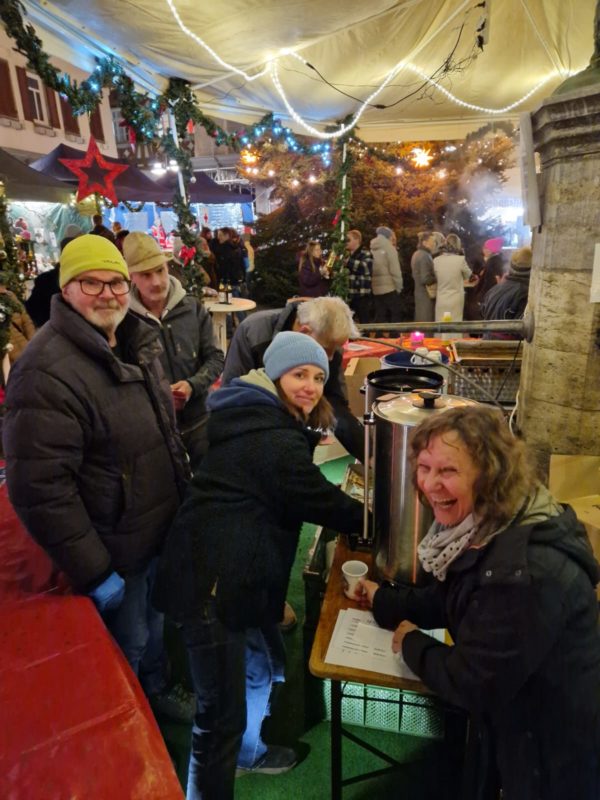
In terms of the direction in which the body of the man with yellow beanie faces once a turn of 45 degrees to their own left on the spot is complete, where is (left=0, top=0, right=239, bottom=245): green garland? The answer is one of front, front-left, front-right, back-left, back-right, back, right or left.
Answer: left

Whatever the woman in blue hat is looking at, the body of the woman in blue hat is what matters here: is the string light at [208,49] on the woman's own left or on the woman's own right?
on the woman's own left

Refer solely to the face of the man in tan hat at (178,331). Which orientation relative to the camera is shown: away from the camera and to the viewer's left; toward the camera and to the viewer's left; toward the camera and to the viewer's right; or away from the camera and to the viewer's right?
toward the camera and to the viewer's right

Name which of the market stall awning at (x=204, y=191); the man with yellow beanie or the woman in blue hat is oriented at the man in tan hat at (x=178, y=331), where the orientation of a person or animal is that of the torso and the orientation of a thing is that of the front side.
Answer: the market stall awning

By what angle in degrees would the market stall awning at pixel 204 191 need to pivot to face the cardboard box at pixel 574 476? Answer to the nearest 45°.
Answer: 0° — it already faces it

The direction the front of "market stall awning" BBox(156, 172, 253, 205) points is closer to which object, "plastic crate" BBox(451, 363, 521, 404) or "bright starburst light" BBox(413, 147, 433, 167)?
the plastic crate

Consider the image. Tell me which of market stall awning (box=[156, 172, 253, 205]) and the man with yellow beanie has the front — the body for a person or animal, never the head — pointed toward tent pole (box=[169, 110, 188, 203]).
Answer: the market stall awning

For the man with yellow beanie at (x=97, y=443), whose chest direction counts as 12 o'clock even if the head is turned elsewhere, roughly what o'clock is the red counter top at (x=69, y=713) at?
The red counter top is roughly at 2 o'clock from the man with yellow beanie.

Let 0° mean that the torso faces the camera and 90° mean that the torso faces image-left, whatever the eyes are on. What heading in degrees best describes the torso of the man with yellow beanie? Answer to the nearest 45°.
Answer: approximately 315°

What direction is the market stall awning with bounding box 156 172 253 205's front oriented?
toward the camera

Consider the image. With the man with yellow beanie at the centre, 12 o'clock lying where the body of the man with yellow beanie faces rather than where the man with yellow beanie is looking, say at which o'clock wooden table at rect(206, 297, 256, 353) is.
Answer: The wooden table is roughly at 8 o'clock from the man with yellow beanie.

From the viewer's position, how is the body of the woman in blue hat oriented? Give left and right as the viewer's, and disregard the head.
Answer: facing to the right of the viewer

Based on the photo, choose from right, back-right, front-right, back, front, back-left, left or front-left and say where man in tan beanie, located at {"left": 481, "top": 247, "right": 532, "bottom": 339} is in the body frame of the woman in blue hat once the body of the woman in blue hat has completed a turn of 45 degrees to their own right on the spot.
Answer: left

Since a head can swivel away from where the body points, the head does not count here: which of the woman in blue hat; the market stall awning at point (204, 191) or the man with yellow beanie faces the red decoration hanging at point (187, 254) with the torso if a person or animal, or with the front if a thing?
the market stall awning
